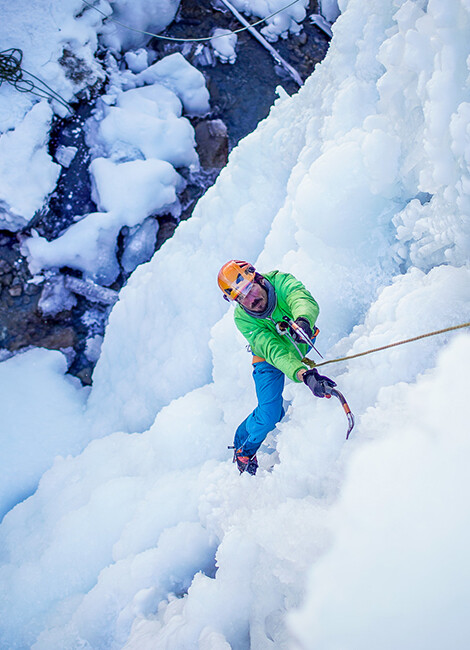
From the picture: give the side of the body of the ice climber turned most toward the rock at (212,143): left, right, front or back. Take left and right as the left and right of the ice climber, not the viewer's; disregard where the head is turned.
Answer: back

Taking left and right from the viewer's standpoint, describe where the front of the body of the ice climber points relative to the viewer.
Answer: facing the viewer and to the right of the viewer

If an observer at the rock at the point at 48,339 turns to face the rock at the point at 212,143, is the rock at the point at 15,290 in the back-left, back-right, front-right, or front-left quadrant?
front-left
